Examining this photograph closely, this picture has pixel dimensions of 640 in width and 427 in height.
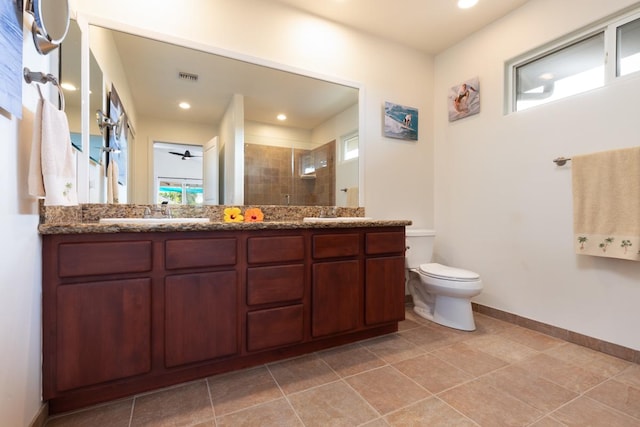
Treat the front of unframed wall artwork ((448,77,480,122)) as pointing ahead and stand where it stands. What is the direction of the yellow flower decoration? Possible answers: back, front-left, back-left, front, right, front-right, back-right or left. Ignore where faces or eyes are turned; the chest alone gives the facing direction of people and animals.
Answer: front

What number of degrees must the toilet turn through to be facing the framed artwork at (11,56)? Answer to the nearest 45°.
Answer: approximately 90° to its right

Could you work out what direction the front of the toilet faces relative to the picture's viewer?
facing the viewer and to the right of the viewer

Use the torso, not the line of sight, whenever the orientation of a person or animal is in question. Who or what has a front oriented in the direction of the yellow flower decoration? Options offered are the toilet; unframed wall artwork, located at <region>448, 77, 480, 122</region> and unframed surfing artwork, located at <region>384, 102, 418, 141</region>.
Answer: unframed wall artwork, located at <region>448, 77, 480, 122</region>

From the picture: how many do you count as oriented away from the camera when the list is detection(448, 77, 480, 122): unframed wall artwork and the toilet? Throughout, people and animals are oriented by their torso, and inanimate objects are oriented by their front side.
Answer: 0

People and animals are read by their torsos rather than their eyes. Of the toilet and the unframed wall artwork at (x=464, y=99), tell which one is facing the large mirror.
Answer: the unframed wall artwork

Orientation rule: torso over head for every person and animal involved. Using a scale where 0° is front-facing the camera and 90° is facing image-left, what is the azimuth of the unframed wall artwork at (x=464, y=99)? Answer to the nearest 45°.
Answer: approximately 45°

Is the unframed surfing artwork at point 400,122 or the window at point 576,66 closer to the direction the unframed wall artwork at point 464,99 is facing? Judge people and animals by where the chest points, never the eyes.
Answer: the unframed surfing artwork

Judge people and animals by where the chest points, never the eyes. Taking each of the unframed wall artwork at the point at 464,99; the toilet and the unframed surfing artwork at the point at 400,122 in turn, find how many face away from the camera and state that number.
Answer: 0

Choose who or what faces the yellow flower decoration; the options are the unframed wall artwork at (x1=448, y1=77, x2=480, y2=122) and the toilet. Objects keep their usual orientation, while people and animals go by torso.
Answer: the unframed wall artwork

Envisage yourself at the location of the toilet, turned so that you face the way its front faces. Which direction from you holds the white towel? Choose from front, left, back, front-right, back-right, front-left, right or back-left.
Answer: right
